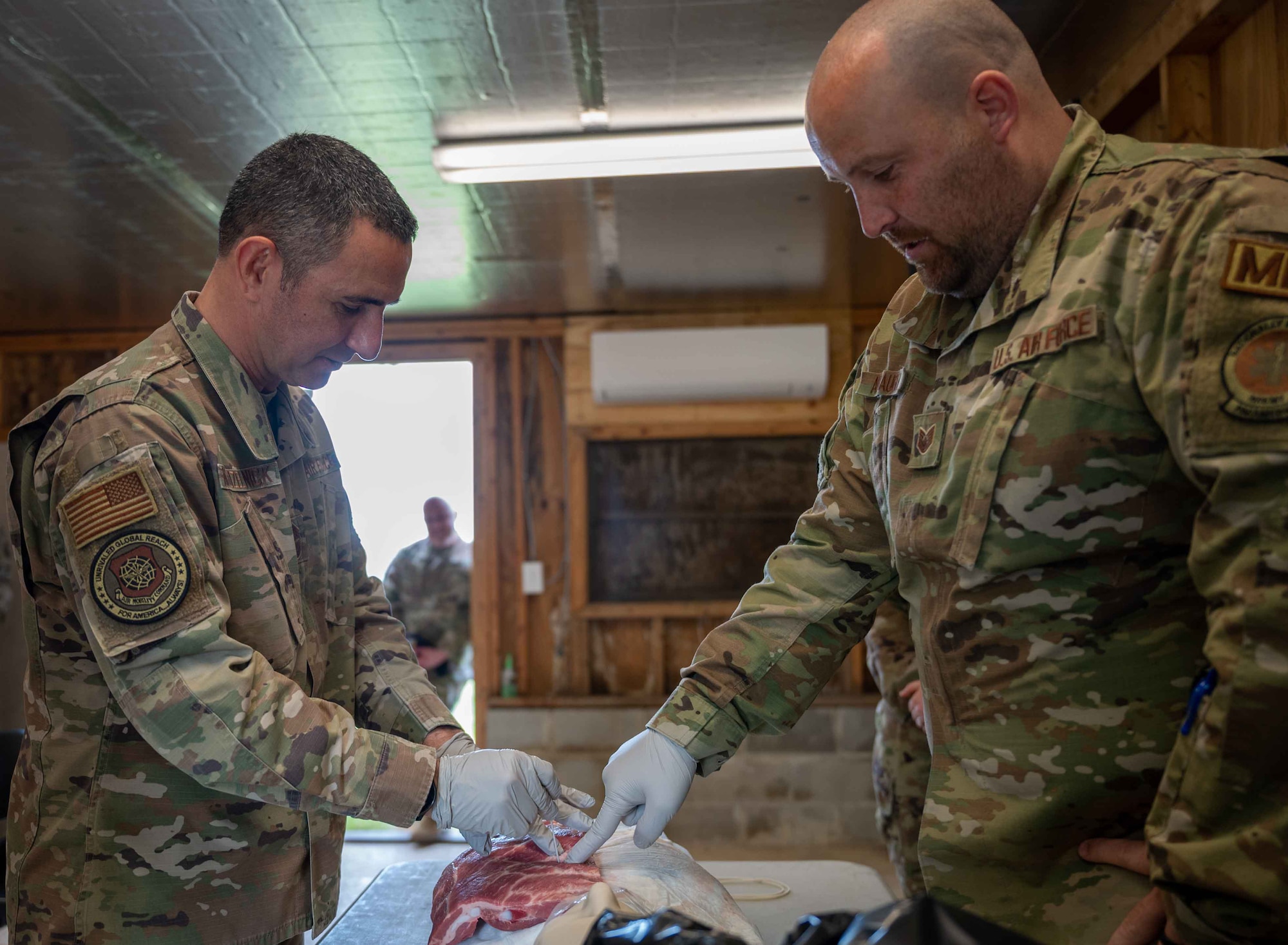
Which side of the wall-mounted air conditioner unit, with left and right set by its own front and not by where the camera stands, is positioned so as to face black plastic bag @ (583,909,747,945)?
front

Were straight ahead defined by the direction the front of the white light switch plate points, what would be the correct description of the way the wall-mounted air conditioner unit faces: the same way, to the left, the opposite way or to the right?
the same way

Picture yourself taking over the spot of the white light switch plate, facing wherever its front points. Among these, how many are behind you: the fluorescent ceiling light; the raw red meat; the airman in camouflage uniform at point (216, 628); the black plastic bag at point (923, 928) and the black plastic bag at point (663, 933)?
0

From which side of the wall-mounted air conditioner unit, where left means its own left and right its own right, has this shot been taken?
front

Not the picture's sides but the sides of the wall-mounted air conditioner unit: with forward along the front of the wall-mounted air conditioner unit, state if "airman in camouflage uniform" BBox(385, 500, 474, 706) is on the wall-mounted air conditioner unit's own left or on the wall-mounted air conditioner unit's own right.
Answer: on the wall-mounted air conditioner unit's own right

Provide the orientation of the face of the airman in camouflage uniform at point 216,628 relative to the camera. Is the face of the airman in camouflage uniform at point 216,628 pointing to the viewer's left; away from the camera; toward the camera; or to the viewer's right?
to the viewer's right

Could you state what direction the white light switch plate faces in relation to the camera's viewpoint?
facing the viewer

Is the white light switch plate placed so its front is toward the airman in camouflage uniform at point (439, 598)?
no

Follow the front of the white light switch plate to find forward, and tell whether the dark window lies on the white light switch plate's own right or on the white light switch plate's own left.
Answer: on the white light switch plate's own left

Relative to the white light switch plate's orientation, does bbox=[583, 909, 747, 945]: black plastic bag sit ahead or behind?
ahead

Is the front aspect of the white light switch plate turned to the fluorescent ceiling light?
yes

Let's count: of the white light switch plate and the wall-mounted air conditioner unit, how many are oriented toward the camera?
2

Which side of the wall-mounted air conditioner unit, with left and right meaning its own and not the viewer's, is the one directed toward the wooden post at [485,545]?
right

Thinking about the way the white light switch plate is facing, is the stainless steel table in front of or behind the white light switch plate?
in front

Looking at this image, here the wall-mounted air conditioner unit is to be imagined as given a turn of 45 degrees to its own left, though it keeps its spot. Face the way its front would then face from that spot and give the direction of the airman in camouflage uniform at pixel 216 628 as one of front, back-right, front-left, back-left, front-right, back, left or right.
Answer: front-right
